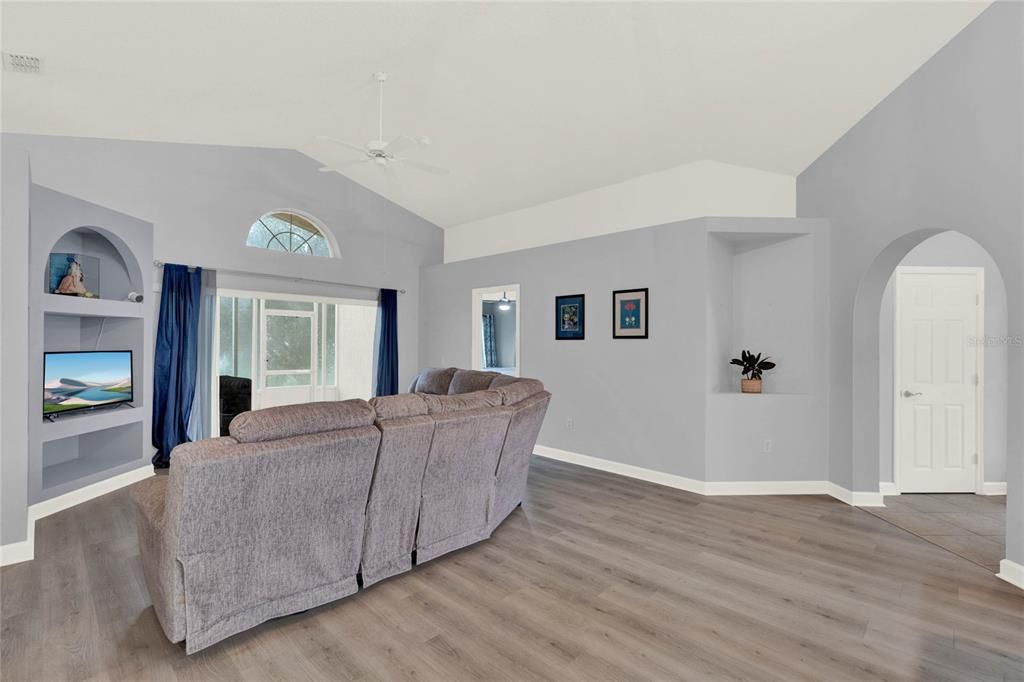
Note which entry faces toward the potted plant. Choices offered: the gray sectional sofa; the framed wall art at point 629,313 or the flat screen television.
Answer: the flat screen television

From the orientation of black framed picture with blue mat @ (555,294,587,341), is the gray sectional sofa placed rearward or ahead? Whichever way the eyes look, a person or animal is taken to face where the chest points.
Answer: ahead

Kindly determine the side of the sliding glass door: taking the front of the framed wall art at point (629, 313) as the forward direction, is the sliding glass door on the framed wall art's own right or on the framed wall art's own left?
on the framed wall art's own right

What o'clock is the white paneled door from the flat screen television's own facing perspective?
The white paneled door is roughly at 12 o'clock from the flat screen television.

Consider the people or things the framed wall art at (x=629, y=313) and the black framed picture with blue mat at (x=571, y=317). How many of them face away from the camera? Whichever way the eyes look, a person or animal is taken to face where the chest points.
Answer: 0

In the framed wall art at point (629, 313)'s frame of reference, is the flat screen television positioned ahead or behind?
ahead

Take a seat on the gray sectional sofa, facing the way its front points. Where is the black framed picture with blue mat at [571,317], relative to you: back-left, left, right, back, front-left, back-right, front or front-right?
right

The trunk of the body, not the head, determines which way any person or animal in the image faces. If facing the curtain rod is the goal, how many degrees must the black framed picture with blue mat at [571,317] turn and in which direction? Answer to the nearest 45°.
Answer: approximately 45° to its right

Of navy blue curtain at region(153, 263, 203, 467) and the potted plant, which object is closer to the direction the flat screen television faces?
the potted plant

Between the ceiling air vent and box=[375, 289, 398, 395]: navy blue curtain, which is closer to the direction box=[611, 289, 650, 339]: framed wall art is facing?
the ceiling air vent

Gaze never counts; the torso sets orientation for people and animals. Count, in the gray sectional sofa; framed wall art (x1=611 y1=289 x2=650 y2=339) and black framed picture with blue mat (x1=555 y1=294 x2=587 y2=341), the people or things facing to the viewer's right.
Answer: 0

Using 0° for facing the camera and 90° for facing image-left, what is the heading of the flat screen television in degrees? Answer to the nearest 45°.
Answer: approximately 315°

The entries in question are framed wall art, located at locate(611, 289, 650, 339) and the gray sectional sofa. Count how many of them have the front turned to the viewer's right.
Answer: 0

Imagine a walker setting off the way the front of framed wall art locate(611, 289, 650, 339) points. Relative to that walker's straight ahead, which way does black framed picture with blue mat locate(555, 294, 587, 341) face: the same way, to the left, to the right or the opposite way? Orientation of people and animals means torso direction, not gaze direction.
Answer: the same way

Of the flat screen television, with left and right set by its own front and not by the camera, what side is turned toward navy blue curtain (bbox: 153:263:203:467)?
left
